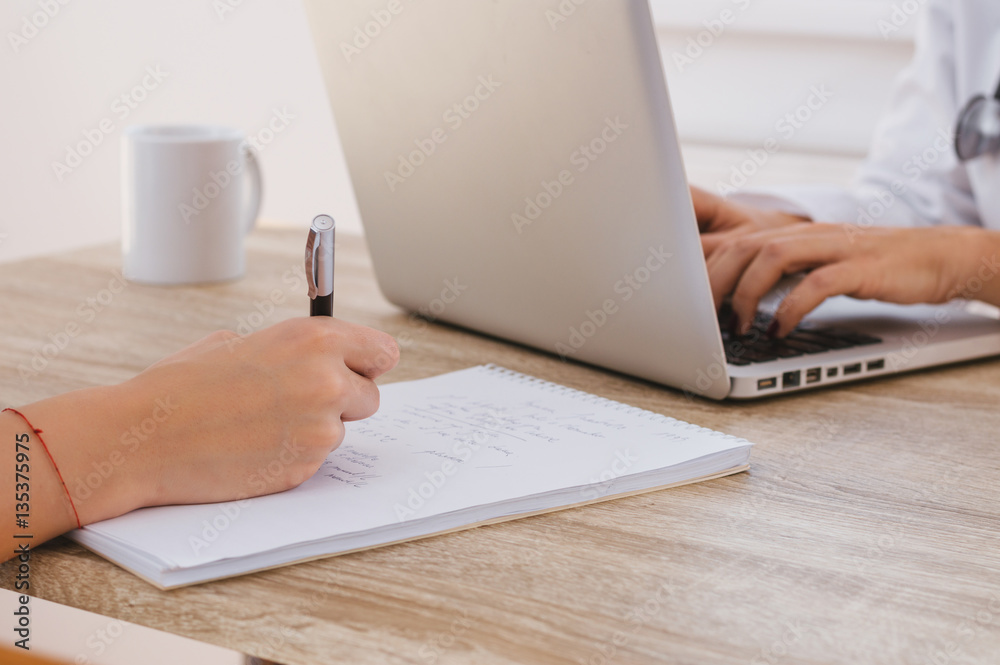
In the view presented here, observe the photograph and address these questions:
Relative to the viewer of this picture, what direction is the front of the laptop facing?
facing away from the viewer and to the right of the viewer

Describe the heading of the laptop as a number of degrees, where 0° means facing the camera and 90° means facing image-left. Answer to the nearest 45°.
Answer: approximately 225°
